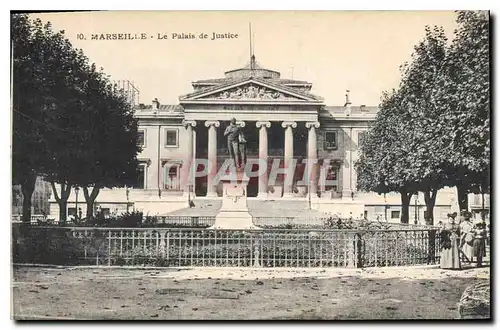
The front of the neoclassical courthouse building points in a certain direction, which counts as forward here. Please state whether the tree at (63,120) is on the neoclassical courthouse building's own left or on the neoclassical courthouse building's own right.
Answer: on the neoclassical courthouse building's own right

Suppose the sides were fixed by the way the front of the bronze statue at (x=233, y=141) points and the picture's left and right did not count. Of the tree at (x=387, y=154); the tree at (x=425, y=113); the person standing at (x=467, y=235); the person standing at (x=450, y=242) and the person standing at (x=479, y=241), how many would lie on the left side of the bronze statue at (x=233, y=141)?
5

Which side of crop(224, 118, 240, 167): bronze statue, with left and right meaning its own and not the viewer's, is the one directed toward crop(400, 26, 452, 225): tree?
left

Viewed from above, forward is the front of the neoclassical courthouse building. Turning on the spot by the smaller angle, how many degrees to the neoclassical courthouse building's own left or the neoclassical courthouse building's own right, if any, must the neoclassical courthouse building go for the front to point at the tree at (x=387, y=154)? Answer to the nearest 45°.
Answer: approximately 90° to the neoclassical courthouse building's own left

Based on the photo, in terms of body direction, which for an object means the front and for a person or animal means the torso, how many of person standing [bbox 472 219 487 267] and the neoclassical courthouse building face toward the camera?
2

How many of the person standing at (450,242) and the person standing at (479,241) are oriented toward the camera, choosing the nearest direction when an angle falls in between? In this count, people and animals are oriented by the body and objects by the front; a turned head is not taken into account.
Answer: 2

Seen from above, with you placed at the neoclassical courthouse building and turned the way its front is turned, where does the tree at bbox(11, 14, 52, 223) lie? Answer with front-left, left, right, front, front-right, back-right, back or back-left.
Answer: right

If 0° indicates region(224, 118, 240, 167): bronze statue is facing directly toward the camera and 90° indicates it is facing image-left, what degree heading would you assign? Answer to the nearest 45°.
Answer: approximately 0°
